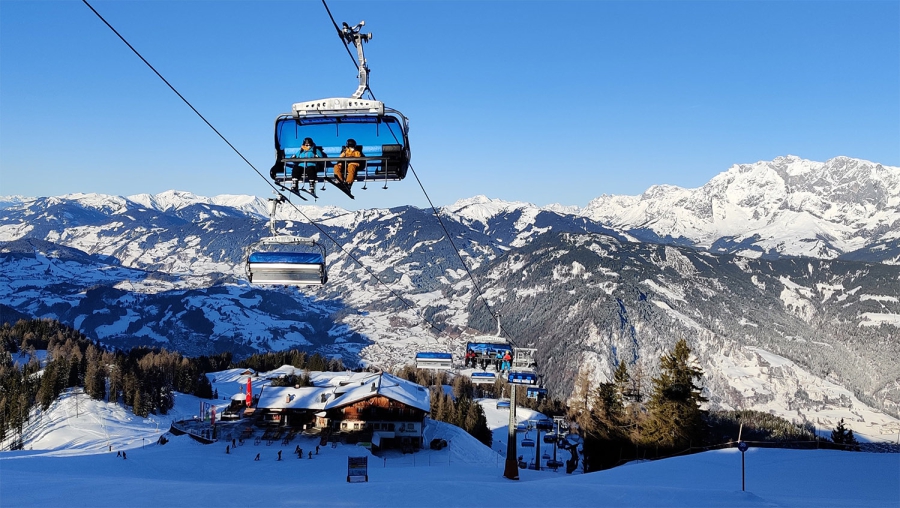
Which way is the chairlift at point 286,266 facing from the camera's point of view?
away from the camera

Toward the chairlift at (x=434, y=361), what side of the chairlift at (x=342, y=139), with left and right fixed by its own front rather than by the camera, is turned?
back

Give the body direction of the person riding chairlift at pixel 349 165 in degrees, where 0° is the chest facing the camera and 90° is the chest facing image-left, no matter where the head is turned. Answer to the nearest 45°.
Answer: approximately 0°

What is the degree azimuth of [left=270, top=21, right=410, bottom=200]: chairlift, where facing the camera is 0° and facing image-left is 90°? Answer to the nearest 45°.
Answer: approximately 0°

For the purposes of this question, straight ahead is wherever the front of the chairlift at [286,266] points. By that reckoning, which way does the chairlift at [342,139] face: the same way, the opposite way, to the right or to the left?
the opposite way

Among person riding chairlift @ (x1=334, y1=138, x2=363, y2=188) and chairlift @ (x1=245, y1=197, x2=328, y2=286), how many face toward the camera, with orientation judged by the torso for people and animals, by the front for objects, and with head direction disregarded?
1

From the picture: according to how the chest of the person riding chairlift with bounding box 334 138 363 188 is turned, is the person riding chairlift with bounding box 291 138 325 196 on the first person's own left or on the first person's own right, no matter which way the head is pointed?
on the first person's own right

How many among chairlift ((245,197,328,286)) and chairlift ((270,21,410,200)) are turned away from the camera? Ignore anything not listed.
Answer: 1

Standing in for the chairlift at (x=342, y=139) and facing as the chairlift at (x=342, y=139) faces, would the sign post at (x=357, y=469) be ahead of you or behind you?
behind
